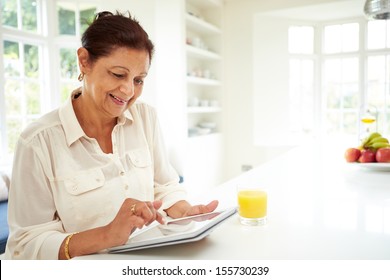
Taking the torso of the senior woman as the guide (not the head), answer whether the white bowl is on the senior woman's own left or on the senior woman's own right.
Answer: on the senior woman's own left

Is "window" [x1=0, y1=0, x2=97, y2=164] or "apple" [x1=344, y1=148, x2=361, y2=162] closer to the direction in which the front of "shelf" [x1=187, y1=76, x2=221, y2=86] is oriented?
the apple

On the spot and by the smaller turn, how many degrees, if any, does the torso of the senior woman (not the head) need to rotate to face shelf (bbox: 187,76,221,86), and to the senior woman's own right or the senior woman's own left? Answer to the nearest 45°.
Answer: approximately 135° to the senior woman's own left

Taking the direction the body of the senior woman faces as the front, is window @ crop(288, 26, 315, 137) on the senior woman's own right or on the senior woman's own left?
on the senior woman's own left

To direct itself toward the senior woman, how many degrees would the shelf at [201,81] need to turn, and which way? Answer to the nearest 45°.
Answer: approximately 45° to its right

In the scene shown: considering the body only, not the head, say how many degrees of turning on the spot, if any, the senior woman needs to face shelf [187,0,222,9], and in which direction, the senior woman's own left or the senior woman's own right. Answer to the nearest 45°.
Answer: approximately 135° to the senior woman's own left

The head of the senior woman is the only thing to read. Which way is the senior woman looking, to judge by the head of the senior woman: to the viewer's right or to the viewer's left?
to the viewer's right

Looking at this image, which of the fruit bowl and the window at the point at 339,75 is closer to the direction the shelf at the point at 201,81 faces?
the fruit bowl

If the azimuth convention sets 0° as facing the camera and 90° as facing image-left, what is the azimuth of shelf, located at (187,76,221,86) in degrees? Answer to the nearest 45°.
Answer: approximately 315°

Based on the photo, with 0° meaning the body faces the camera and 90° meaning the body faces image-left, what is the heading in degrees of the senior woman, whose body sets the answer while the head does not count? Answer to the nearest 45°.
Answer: approximately 315°
